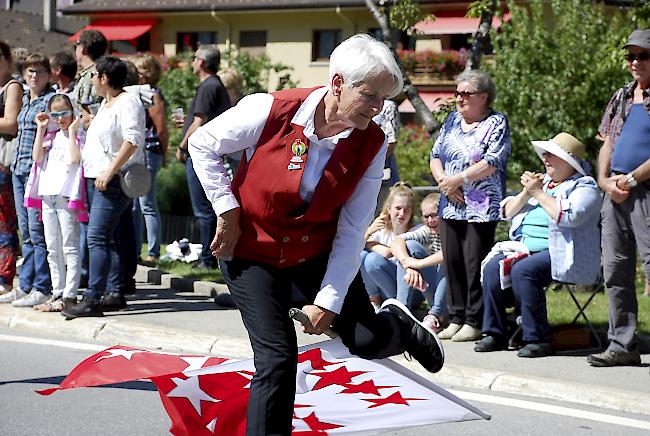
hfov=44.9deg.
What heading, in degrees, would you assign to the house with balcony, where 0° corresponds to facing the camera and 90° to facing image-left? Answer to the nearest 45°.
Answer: approximately 0°

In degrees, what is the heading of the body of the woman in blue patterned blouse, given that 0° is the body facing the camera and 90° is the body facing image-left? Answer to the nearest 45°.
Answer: approximately 45°

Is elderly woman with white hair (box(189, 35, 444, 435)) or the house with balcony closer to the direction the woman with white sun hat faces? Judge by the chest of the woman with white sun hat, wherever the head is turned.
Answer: the elderly woman with white hair

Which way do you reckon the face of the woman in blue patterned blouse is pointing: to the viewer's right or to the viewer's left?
to the viewer's left

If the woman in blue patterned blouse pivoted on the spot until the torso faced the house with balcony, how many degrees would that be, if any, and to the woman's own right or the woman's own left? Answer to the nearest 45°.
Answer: approximately 135° to the woman's own right
